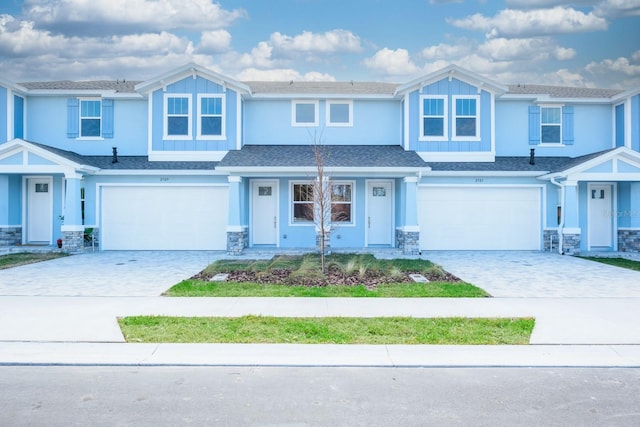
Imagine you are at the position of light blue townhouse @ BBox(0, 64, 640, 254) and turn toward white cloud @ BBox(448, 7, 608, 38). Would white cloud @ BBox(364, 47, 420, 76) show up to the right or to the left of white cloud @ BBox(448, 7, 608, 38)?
left

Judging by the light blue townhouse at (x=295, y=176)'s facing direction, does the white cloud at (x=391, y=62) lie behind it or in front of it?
behind

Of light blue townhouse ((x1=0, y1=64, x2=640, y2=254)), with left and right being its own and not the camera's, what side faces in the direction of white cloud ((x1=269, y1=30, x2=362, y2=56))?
back

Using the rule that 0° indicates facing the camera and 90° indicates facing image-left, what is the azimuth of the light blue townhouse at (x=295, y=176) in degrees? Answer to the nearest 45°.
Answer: approximately 0°
